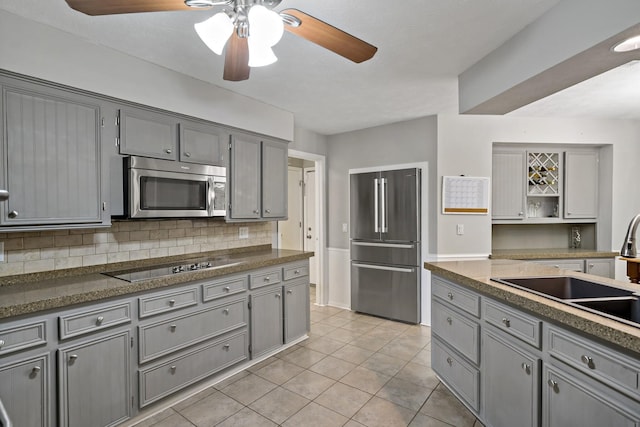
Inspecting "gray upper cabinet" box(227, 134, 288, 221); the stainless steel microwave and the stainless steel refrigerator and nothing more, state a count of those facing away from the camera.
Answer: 0

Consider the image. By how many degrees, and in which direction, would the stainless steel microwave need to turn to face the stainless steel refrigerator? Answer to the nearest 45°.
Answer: approximately 45° to its left

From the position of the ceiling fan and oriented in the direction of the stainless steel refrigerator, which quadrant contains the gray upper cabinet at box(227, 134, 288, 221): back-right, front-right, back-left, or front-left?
front-left

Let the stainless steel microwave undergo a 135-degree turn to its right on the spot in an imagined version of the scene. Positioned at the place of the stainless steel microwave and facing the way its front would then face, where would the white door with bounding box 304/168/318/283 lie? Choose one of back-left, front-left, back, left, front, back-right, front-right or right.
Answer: back-right

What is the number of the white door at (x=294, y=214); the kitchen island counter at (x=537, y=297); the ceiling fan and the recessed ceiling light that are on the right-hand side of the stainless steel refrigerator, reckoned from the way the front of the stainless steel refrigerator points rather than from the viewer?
1

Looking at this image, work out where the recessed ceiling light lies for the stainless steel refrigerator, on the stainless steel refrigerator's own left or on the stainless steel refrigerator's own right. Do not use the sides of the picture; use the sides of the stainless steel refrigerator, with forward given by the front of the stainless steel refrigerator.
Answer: on the stainless steel refrigerator's own left

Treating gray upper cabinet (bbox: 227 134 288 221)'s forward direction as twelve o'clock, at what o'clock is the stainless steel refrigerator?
The stainless steel refrigerator is roughly at 10 o'clock from the gray upper cabinet.

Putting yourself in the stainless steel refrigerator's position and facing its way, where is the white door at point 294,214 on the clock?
The white door is roughly at 3 o'clock from the stainless steel refrigerator.

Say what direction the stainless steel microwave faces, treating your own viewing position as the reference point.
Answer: facing the viewer and to the right of the viewer

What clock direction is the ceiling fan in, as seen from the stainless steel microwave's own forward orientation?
The ceiling fan is roughly at 1 o'clock from the stainless steel microwave.

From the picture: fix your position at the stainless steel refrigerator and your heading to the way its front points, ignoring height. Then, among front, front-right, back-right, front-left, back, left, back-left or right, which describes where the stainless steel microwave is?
front

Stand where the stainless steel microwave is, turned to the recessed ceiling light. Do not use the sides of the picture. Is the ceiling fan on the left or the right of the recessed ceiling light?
right

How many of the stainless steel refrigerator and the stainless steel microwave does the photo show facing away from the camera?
0

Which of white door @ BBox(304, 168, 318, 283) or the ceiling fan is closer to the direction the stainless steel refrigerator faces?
the ceiling fan

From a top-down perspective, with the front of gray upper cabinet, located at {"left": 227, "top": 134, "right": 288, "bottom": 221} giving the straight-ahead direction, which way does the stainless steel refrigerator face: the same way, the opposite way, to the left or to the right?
to the right

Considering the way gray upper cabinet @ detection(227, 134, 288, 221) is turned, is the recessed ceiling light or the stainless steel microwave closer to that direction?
the recessed ceiling light

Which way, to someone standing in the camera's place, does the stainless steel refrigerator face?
facing the viewer and to the left of the viewer
